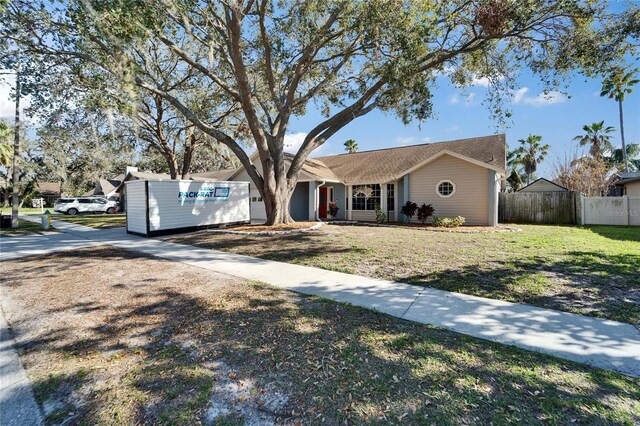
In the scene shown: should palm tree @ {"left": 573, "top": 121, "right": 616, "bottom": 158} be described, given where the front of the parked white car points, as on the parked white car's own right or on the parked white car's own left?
on the parked white car's own right

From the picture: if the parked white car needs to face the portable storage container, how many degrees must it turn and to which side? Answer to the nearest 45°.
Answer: approximately 135° to its right
